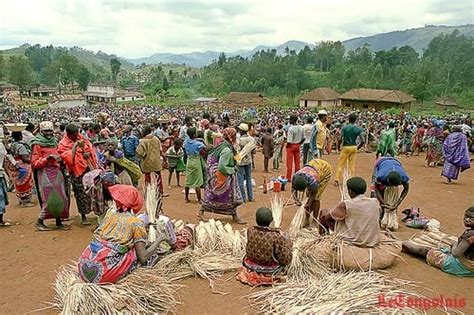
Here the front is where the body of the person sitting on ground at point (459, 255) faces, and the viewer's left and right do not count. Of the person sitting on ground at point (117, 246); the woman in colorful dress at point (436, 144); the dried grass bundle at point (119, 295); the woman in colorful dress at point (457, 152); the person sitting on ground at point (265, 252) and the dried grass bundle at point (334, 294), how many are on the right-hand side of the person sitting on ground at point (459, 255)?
2

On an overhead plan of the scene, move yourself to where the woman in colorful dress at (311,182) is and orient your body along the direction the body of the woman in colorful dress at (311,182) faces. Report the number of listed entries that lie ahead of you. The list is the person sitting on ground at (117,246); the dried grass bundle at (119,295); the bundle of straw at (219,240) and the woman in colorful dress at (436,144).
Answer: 3

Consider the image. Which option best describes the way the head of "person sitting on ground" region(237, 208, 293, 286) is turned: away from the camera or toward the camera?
away from the camera

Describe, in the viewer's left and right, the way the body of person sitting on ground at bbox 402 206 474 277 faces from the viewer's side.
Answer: facing to the left of the viewer

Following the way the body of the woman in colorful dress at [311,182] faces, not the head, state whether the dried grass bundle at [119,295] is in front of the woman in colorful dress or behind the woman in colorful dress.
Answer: in front

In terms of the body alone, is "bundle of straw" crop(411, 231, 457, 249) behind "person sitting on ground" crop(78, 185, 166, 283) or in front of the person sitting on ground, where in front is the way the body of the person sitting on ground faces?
in front

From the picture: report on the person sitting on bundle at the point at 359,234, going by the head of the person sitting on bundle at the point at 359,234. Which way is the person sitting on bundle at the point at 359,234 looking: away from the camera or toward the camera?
away from the camera

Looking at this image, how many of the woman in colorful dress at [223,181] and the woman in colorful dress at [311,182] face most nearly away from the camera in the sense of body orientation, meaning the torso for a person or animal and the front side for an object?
0

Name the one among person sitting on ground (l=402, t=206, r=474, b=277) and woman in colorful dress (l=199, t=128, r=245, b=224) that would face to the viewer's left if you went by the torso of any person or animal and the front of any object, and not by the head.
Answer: the person sitting on ground

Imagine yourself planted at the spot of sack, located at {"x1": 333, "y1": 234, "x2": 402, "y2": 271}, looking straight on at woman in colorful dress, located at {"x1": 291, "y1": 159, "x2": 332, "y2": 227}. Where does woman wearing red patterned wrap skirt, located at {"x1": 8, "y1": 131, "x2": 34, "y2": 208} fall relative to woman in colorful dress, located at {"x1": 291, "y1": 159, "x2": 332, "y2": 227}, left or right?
left

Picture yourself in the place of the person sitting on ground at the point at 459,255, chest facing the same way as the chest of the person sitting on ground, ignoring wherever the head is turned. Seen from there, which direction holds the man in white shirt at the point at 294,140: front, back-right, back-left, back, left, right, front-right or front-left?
front-right

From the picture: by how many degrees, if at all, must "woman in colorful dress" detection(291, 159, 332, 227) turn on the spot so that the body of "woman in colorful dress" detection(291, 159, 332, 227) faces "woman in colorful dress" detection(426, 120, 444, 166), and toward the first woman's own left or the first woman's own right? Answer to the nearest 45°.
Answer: approximately 180°

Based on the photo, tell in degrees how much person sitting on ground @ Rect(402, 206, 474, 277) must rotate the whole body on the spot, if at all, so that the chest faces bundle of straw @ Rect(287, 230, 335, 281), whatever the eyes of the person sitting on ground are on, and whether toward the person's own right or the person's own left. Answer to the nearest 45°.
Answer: approximately 45° to the person's own left

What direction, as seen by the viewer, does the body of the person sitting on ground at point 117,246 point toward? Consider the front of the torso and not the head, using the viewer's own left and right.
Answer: facing away from the viewer and to the right of the viewer

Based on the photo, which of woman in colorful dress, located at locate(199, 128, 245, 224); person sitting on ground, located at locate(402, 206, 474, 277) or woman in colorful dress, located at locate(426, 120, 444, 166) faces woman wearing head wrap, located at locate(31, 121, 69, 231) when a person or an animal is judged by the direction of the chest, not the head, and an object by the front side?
the person sitting on ground

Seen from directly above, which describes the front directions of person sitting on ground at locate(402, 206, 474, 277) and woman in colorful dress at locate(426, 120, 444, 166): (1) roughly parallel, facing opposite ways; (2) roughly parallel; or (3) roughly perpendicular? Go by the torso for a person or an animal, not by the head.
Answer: roughly perpendicular
